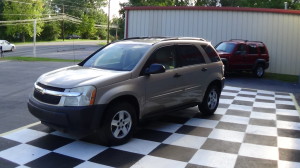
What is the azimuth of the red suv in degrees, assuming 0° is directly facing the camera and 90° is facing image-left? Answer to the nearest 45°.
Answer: approximately 45°
